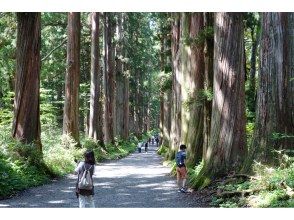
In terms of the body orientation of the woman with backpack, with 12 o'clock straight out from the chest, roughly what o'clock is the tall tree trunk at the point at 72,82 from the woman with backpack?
The tall tree trunk is roughly at 12 o'clock from the woman with backpack.

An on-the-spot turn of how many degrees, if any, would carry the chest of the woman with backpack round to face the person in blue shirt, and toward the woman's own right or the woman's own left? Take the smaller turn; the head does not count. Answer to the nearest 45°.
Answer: approximately 45° to the woman's own right

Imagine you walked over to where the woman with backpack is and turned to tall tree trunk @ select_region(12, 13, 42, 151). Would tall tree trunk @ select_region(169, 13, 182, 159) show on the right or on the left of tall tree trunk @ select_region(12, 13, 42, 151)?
right

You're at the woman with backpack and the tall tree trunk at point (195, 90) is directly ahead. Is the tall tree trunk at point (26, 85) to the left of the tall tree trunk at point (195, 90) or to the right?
left

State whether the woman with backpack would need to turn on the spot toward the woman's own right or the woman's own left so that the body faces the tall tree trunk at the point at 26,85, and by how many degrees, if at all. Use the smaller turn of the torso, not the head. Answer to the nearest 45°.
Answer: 0° — they already face it

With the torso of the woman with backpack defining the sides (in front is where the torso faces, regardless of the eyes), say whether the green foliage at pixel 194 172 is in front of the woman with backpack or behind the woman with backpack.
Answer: in front

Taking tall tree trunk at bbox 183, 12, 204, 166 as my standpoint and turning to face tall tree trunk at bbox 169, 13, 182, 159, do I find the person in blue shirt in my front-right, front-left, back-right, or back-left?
back-left

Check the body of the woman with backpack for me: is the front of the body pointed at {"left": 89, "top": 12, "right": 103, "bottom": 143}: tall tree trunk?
yes

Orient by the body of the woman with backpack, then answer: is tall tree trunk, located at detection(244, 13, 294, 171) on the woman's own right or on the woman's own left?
on the woman's own right

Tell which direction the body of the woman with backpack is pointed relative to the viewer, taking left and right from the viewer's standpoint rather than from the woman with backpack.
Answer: facing away from the viewer

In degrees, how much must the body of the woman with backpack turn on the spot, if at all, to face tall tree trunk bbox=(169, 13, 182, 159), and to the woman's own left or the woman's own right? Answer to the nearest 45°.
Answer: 0° — they already face it

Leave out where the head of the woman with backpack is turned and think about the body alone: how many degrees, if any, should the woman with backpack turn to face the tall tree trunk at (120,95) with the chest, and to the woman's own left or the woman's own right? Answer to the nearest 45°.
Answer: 0° — they already face it
